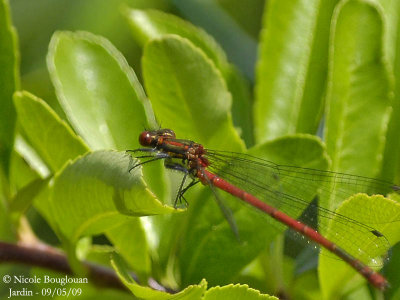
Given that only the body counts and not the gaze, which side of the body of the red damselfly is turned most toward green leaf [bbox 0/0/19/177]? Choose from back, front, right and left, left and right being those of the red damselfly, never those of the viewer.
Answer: front

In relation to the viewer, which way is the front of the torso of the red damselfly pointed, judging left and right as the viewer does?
facing to the left of the viewer

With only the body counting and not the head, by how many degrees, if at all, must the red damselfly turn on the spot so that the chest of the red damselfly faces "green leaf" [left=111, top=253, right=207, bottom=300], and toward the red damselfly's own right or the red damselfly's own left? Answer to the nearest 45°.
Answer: approximately 45° to the red damselfly's own left

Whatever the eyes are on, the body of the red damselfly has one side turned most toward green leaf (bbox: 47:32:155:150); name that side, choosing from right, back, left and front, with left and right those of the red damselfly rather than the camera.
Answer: front

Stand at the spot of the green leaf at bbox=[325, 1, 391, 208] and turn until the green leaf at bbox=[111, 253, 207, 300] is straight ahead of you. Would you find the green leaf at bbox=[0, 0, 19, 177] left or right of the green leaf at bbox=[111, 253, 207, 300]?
right
